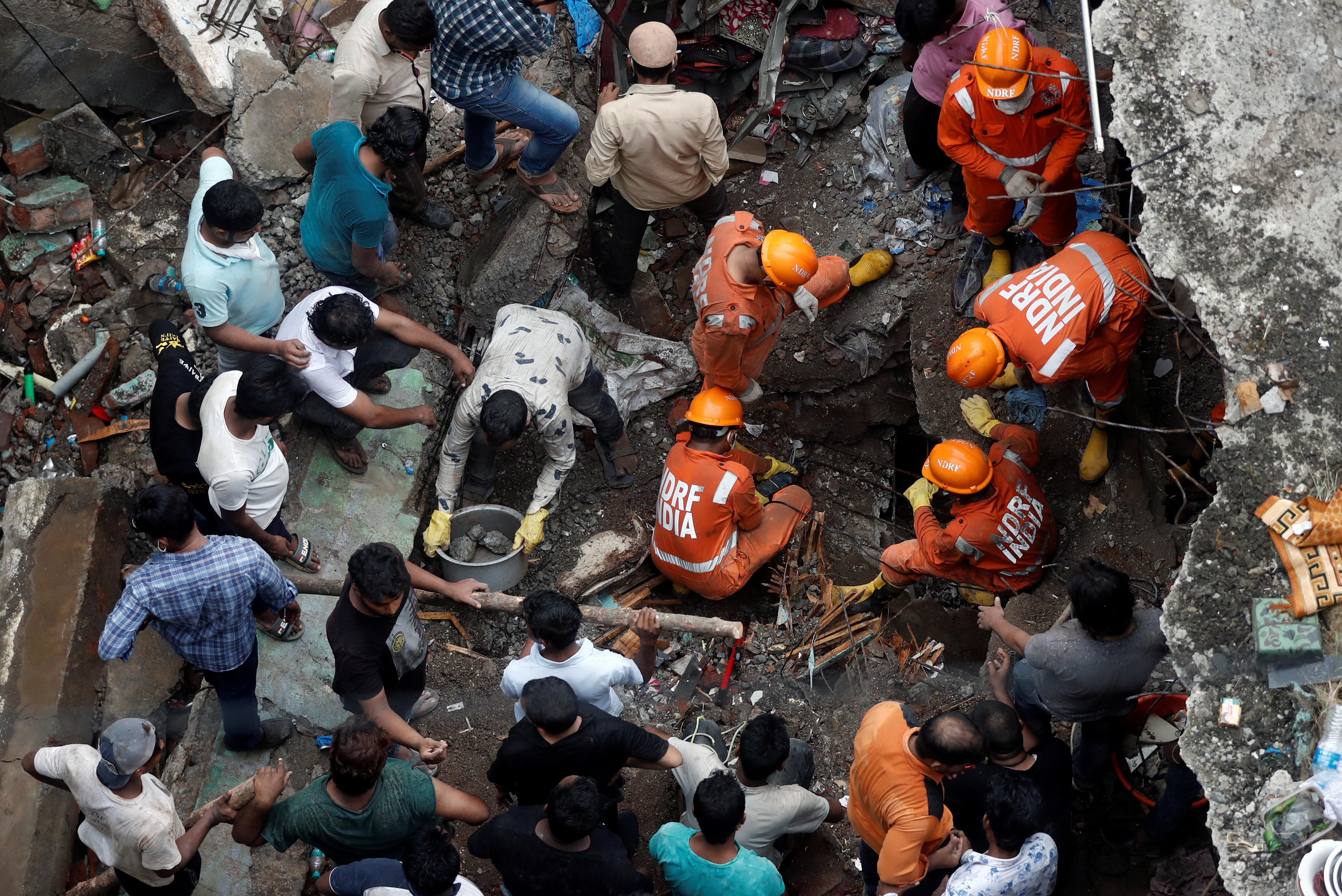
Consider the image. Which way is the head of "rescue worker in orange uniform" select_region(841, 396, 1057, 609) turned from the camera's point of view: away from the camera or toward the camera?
away from the camera

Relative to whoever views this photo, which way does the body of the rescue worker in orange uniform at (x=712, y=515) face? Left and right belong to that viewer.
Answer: facing away from the viewer and to the right of the viewer

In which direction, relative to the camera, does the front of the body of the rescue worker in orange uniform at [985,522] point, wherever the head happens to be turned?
to the viewer's left

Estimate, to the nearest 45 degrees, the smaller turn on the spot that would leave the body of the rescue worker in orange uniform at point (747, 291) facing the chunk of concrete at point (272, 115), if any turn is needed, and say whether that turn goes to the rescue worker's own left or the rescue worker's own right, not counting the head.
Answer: approximately 180°

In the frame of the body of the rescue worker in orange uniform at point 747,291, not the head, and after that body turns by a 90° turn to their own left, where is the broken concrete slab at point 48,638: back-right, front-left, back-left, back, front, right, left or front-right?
back-left

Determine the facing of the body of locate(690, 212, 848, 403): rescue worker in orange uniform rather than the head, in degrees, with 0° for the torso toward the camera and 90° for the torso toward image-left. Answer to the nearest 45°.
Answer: approximately 270°

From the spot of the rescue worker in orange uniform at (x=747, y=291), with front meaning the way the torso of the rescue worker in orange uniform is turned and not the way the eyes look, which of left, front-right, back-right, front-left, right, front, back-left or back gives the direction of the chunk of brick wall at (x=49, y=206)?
back

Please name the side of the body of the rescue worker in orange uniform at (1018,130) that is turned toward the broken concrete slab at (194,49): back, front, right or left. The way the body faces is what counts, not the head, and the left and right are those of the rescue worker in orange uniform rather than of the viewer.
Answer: right
